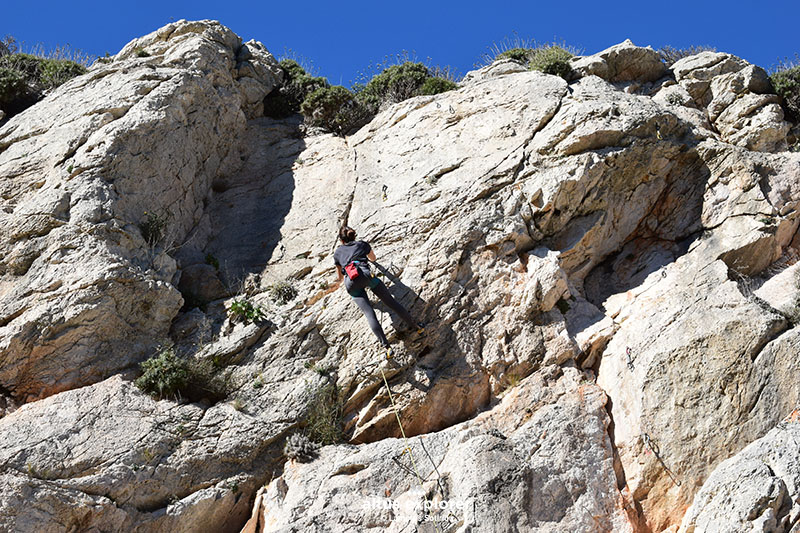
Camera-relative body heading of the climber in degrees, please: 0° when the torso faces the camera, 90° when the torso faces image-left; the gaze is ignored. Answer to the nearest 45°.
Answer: approximately 180°

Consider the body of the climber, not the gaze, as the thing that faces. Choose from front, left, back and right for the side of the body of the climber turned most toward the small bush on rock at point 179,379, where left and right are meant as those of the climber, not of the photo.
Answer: left

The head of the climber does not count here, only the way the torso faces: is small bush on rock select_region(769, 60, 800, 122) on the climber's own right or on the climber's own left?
on the climber's own right

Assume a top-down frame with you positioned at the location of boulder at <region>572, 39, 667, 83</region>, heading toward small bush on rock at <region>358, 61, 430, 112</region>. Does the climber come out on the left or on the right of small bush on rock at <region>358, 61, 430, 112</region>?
left

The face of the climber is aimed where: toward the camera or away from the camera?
away from the camera
